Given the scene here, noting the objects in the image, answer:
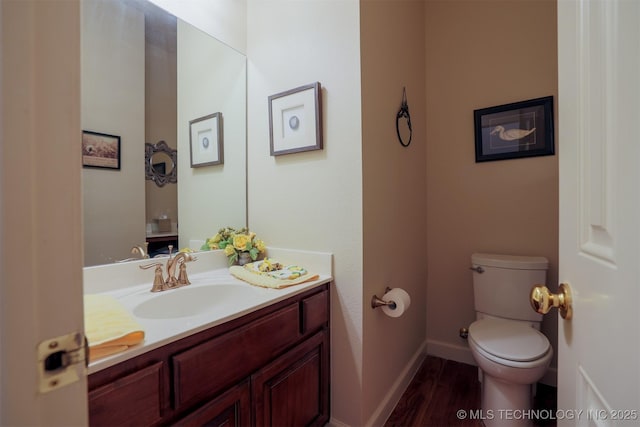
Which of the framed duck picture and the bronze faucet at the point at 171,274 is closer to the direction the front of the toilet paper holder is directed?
the framed duck picture

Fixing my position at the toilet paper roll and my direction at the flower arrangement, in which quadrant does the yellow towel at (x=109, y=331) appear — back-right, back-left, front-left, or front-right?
front-left

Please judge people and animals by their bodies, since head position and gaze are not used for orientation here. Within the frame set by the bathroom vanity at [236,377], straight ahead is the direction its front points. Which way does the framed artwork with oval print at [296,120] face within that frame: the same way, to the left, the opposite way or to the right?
to the right

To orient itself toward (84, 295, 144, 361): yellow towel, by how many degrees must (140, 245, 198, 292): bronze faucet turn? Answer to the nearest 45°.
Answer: approximately 45° to its right

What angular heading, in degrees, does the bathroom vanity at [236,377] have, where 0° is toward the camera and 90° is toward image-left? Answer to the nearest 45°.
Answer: approximately 315°

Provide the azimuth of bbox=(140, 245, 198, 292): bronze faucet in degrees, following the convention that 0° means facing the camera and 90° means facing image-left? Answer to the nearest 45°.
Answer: approximately 315°

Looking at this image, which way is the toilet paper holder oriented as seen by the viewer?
to the viewer's right
